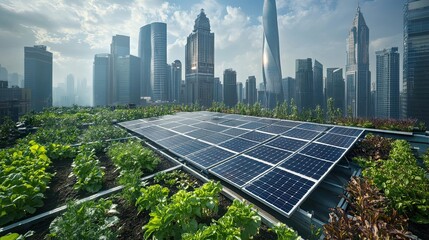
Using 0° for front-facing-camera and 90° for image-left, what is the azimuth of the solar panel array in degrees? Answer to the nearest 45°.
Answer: approximately 45°

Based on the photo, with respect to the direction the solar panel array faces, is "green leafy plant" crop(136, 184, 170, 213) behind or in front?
in front

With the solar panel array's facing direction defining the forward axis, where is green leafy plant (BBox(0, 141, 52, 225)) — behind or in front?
in front

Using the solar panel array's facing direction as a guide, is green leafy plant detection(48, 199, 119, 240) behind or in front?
in front

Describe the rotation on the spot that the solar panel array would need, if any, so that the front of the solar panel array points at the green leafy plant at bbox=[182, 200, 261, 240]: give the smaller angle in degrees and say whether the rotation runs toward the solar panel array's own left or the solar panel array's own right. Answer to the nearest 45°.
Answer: approximately 45° to the solar panel array's own left
